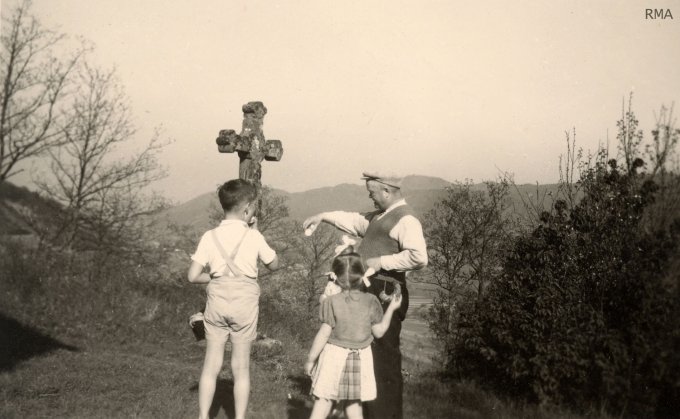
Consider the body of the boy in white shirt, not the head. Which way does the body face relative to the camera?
away from the camera

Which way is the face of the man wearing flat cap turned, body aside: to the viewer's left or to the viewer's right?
to the viewer's left

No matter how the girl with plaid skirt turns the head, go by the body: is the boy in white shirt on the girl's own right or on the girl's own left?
on the girl's own left

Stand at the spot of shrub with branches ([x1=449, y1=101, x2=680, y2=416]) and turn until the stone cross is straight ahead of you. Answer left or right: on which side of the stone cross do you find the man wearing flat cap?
left

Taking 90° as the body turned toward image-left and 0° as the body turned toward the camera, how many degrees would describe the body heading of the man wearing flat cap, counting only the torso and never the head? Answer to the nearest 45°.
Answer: approximately 45°

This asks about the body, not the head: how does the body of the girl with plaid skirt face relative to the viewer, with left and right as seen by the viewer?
facing away from the viewer

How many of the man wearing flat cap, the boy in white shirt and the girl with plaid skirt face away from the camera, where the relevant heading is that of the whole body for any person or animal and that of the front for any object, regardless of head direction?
2

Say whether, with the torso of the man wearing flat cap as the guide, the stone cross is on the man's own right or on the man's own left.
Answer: on the man's own right

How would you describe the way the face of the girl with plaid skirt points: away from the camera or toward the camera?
away from the camera
